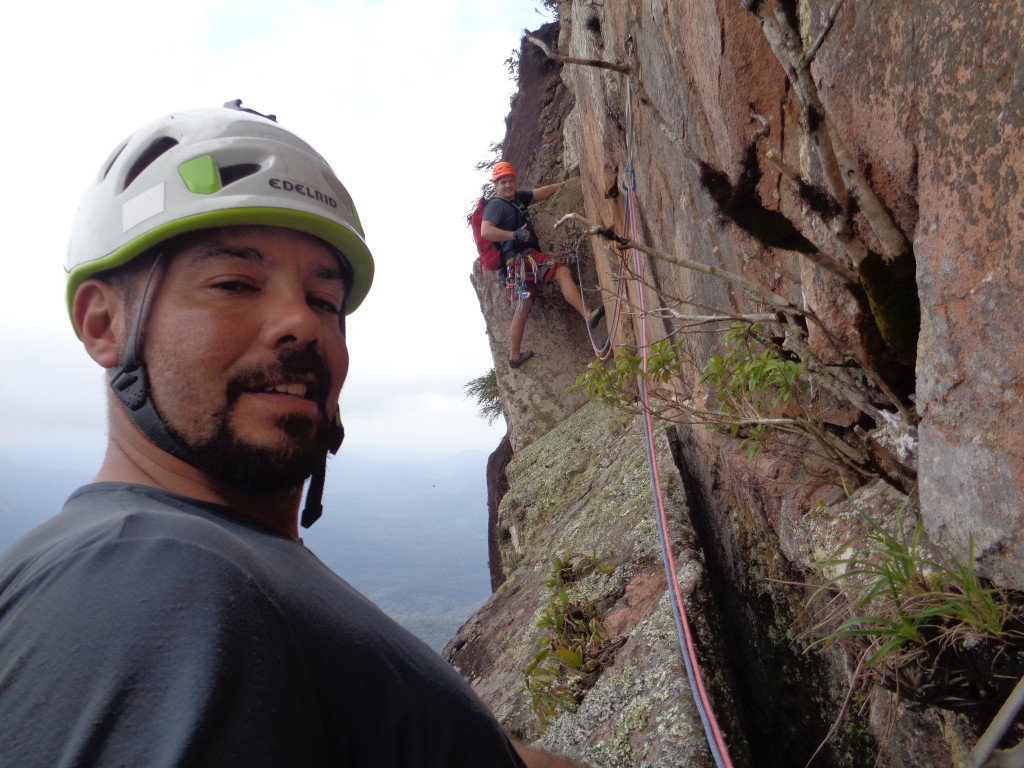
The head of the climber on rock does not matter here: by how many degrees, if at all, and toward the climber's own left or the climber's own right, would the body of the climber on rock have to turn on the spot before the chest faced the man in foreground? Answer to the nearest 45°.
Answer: approximately 45° to the climber's own right

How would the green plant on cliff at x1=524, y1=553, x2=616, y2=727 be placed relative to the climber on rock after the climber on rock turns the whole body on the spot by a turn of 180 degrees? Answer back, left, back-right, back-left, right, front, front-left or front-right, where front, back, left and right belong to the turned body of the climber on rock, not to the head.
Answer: back-left

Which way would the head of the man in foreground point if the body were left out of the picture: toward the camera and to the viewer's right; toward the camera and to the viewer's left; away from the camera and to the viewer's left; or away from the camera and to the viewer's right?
toward the camera and to the viewer's right

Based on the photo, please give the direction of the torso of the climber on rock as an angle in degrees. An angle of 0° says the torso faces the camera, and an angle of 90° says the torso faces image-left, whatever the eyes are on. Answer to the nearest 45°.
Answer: approximately 315°

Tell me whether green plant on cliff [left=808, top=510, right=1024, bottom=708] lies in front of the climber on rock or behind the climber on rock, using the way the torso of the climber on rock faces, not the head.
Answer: in front
